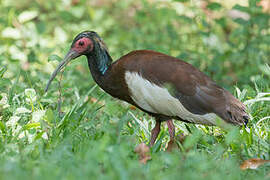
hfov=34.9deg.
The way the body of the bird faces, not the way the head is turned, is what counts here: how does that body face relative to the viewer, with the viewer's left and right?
facing to the left of the viewer
